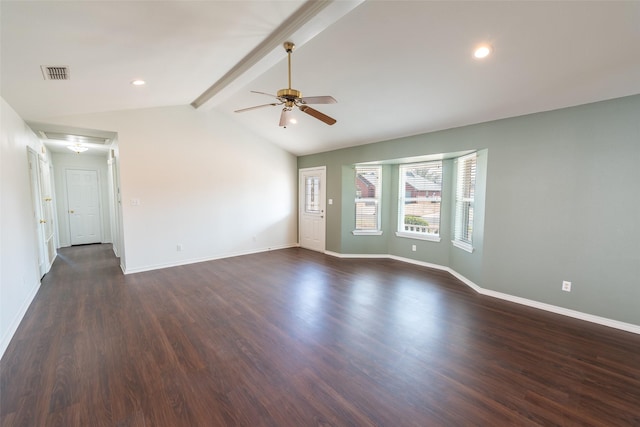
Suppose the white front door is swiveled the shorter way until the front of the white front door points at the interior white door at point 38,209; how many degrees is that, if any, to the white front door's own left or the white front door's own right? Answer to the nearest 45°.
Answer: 0° — it already faces it

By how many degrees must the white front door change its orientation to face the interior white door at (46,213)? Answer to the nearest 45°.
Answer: approximately 45° to its right

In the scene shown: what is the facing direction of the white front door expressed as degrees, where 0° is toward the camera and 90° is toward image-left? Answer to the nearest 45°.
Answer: approximately 45°

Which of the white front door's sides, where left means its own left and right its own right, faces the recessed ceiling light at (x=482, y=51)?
left

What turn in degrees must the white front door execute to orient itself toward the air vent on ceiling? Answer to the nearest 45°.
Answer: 0° — it already faces it
